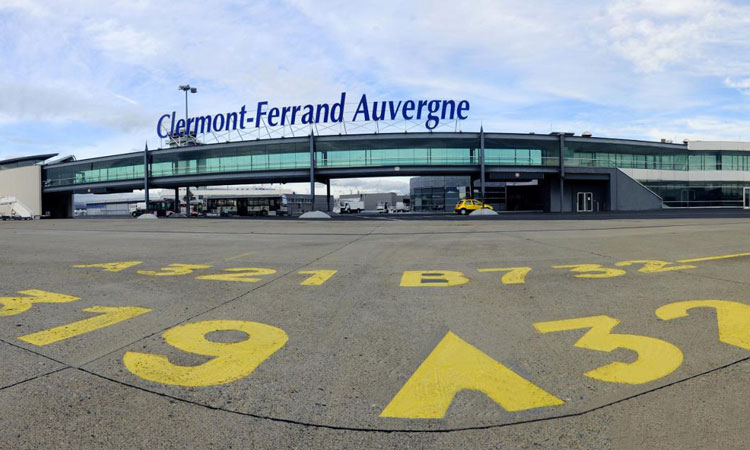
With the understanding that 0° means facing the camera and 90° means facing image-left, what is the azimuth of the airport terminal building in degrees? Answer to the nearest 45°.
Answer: approximately 0°
